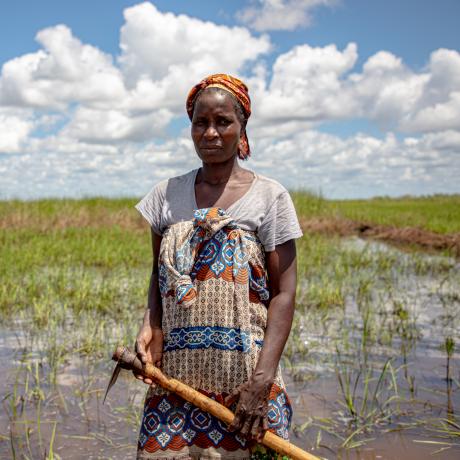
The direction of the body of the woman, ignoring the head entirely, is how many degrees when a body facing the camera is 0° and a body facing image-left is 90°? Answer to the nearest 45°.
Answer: approximately 0°
